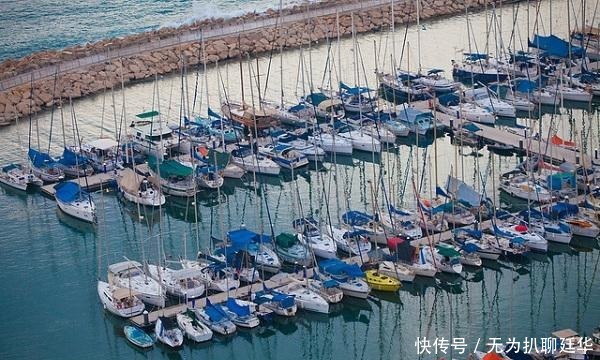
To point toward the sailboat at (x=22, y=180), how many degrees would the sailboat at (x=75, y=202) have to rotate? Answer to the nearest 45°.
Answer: approximately 180°
